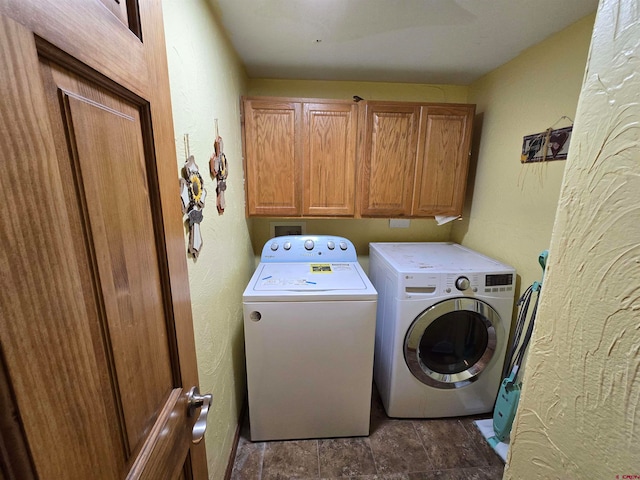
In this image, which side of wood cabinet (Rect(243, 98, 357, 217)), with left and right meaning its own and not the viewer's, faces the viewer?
front

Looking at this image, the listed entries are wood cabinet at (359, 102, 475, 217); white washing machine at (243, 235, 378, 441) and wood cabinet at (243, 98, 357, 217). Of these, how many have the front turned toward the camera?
3

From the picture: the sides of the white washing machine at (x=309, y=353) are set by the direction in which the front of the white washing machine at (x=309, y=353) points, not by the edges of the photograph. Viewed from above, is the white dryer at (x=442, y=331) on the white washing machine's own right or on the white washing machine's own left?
on the white washing machine's own left

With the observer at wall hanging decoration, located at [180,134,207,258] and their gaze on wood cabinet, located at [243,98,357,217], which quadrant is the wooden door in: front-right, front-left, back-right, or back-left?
back-right

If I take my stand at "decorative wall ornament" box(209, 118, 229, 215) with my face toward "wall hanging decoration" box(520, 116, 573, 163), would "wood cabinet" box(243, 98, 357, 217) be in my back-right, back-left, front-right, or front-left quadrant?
front-left

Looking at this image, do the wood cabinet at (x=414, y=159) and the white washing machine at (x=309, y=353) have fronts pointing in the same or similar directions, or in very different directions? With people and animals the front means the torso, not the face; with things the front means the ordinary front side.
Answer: same or similar directions

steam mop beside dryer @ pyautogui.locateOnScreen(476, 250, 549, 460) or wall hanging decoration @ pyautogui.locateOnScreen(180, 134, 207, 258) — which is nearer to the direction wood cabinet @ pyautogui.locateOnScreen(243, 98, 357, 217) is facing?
the wall hanging decoration

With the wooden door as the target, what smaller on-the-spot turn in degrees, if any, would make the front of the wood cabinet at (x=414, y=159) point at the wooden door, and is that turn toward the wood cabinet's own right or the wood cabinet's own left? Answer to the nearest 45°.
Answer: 0° — it already faces it

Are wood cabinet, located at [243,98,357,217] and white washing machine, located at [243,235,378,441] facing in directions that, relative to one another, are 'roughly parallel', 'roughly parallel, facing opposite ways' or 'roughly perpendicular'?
roughly parallel

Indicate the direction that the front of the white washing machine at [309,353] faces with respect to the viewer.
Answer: facing the viewer

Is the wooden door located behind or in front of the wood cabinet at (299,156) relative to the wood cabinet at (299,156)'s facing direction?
in front

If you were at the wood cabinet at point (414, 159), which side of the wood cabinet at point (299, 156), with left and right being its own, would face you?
left

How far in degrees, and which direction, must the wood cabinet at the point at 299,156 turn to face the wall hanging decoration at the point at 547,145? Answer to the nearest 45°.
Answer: approximately 90° to its left

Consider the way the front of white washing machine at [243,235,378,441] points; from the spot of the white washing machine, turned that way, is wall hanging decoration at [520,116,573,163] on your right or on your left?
on your left
